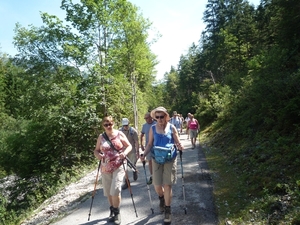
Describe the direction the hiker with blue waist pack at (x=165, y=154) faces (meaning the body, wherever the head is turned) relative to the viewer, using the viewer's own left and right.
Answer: facing the viewer

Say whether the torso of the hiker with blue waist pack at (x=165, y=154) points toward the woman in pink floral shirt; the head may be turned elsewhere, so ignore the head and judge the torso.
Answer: no

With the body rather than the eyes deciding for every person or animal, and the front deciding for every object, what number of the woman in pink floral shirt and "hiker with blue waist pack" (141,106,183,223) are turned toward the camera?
2

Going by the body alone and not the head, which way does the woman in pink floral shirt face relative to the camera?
toward the camera

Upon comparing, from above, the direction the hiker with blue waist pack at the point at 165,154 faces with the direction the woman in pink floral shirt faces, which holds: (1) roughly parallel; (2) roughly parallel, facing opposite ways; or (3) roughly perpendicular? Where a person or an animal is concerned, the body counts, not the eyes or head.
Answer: roughly parallel

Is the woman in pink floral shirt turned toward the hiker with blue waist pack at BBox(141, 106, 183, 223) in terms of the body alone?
no
